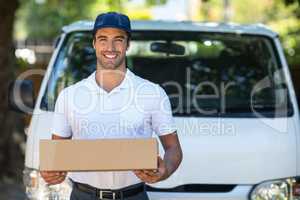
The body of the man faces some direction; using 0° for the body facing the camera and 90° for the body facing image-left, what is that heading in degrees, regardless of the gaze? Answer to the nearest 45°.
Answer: approximately 0°

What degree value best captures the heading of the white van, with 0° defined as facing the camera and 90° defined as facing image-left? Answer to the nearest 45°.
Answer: approximately 0°

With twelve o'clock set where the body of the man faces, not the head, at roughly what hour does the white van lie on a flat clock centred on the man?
The white van is roughly at 7 o'clock from the man.

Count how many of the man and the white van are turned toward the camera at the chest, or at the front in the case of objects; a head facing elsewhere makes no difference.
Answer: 2
